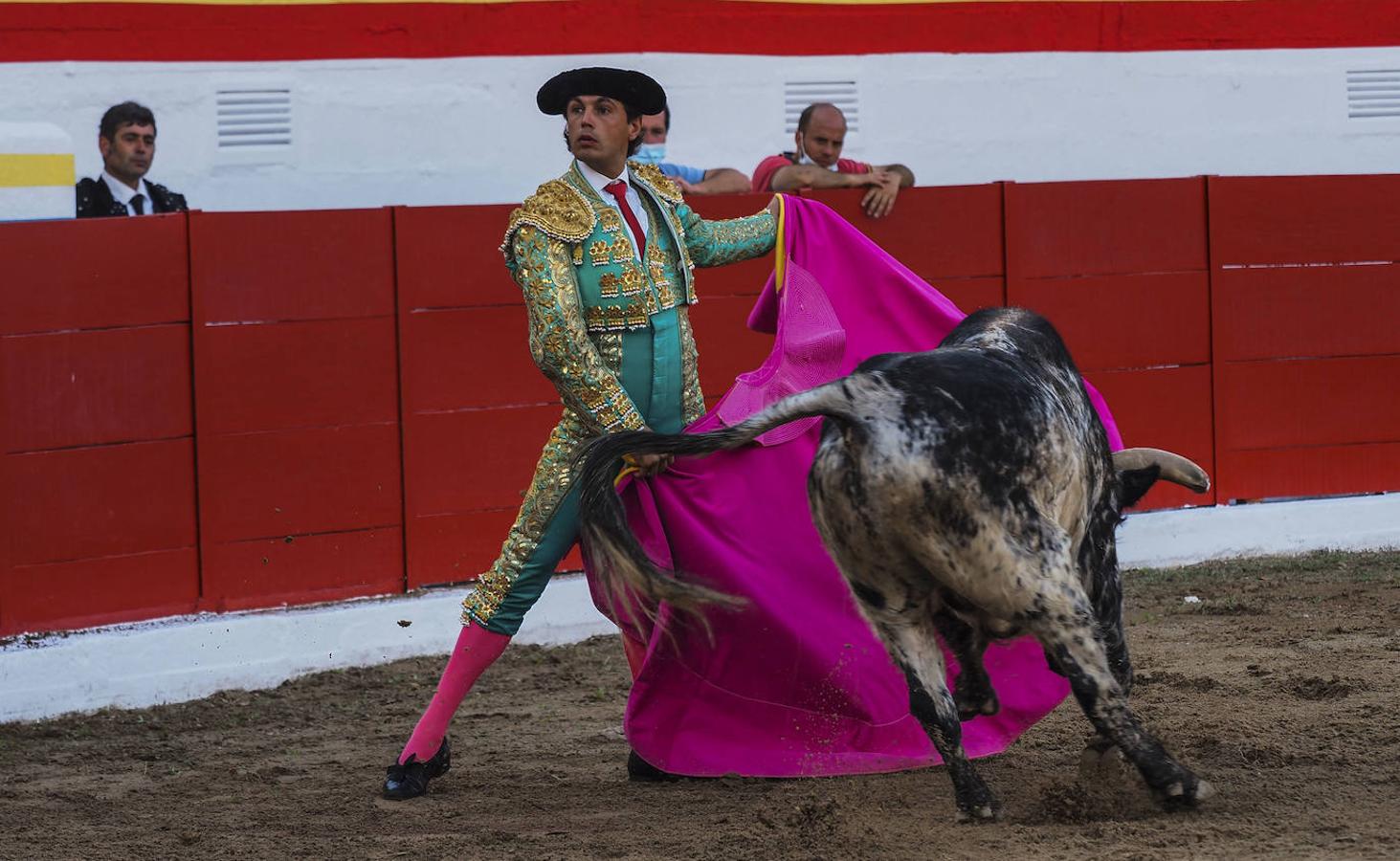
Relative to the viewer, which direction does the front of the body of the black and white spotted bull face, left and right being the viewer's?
facing away from the viewer and to the right of the viewer

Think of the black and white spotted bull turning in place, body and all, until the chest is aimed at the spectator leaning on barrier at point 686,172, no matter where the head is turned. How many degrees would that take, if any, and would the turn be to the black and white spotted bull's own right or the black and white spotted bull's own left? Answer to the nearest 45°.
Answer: approximately 45° to the black and white spotted bull's own left

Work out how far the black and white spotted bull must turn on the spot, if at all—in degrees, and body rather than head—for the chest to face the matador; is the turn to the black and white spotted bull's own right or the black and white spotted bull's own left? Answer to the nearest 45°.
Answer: approximately 90° to the black and white spotted bull's own left

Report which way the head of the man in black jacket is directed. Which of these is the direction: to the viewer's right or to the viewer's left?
to the viewer's right

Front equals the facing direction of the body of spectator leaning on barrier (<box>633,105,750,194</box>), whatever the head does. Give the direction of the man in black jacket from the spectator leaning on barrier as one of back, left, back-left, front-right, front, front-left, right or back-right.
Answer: right

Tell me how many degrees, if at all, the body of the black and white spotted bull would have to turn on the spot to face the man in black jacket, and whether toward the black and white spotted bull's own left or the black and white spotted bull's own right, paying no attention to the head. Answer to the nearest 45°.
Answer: approximately 90° to the black and white spotted bull's own left

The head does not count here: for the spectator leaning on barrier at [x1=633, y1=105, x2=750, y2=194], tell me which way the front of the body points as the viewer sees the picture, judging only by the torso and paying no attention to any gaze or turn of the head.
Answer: toward the camera

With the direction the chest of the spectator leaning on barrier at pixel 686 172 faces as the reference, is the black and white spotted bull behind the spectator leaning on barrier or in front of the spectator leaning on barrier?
in front

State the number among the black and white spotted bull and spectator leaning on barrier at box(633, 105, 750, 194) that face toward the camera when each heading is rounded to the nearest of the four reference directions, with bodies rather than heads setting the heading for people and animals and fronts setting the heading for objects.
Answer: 1

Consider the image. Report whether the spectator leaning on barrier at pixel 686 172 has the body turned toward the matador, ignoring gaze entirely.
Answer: yes

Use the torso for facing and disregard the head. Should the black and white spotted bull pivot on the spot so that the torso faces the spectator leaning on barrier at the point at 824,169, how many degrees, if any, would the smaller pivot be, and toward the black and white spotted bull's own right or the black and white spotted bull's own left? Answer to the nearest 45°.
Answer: approximately 45° to the black and white spotted bull's own left

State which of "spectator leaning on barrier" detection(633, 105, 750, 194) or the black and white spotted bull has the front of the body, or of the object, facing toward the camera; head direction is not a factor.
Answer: the spectator leaning on barrier
